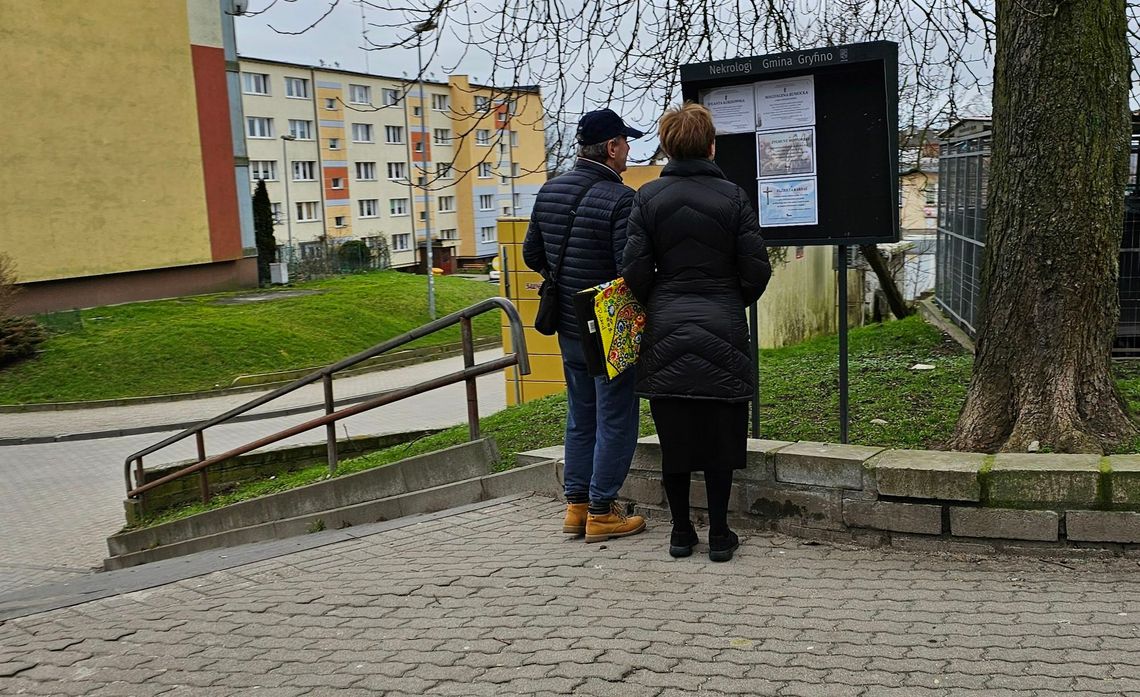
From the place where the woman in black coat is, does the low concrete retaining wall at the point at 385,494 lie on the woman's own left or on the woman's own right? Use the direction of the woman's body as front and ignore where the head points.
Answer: on the woman's own left

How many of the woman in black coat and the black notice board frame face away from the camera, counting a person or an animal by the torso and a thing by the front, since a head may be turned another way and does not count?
1

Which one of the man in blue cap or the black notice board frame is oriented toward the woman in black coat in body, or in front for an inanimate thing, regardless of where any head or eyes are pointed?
the black notice board frame

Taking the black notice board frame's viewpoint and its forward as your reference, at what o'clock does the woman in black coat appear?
The woman in black coat is roughly at 12 o'clock from the black notice board frame.

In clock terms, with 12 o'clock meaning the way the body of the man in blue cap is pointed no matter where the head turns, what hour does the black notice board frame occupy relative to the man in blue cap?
The black notice board frame is roughly at 1 o'clock from the man in blue cap.

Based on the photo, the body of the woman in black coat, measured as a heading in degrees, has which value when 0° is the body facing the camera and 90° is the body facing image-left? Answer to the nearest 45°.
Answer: approximately 180°

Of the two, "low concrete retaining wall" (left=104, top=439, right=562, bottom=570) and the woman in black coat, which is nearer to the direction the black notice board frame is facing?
the woman in black coat

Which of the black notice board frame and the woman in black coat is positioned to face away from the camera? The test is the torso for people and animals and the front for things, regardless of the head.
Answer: the woman in black coat

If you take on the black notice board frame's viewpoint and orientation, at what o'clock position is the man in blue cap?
The man in blue cap is roughly at 1 o'clock from the black notice board frame.

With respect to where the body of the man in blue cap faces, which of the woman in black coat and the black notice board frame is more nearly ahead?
the black notice board frame

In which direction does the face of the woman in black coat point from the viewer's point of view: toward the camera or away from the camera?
away from the camera

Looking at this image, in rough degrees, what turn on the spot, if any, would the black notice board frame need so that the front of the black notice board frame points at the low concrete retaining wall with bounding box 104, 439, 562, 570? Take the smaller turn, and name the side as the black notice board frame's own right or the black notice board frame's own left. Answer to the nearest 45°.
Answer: approximately 45° to the black notice board frame's own right

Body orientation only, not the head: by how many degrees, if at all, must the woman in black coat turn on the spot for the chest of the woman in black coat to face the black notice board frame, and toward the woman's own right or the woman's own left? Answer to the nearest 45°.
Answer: approximately 45° to the woman's own right

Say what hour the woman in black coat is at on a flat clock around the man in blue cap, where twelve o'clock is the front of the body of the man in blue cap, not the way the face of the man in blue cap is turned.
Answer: The woman in black coat is roughly at 3 o'clock from the man in blue cap.

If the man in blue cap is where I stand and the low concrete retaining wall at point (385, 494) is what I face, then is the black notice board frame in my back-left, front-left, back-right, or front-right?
back-right

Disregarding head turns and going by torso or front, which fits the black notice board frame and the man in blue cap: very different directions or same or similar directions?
very different directions
